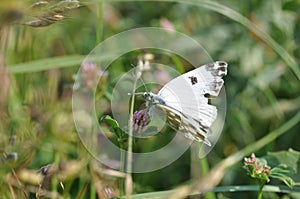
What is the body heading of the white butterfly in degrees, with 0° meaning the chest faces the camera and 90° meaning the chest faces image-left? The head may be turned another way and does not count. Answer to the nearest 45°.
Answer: approximately 90°
